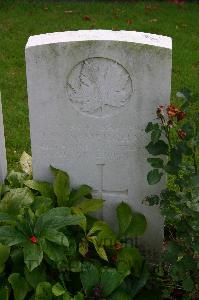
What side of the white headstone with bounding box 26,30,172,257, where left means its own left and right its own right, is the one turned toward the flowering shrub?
left

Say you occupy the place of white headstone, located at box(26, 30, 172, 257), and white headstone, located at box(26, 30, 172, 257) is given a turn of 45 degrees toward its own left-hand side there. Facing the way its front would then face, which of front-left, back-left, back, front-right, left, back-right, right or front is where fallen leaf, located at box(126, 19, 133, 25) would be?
back-left

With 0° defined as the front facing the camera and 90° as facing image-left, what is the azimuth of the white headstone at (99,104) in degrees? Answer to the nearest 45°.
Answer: approximately 0°

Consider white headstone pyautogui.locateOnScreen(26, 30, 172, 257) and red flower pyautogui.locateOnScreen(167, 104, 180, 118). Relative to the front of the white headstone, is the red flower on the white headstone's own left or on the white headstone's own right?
on the white headstone's own left
